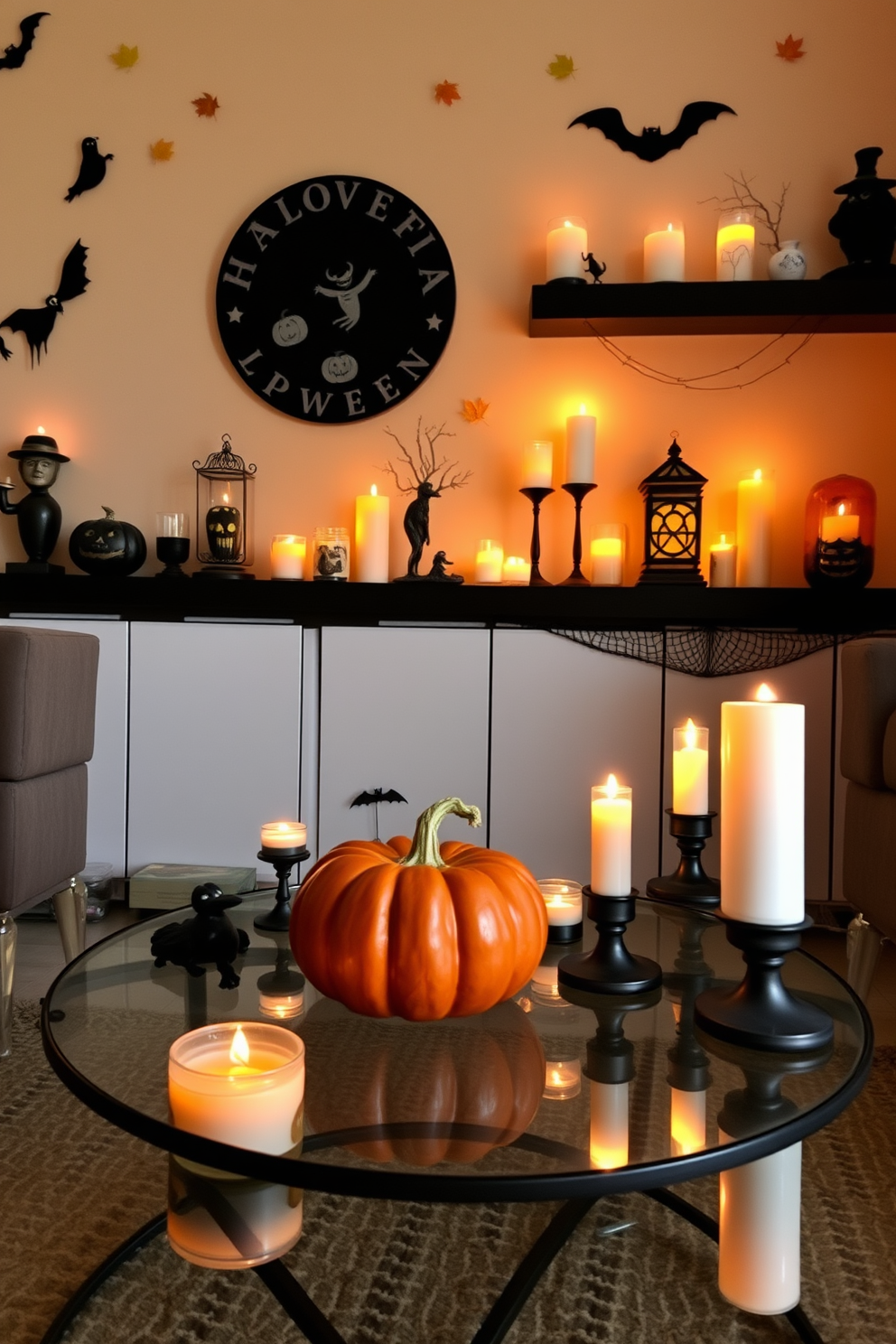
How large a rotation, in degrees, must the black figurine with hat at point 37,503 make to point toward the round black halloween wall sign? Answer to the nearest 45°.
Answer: approximately 45° to its left

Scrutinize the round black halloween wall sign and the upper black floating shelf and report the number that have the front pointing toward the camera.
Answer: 2

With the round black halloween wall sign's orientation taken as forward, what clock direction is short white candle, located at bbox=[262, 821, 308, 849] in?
The short white candle is roughly at 12 o'clock from the round black halloween wall sign.

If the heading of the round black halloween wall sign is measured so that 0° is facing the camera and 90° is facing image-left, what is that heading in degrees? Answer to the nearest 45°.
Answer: approximately 0°

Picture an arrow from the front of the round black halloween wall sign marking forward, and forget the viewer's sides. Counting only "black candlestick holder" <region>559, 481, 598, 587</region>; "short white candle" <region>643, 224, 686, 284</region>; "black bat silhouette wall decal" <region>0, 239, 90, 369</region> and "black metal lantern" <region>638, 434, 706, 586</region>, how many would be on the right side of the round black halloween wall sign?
1

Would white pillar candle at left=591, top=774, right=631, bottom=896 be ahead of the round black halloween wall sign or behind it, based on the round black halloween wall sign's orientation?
ahead

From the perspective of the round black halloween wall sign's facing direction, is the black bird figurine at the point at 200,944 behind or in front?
in front

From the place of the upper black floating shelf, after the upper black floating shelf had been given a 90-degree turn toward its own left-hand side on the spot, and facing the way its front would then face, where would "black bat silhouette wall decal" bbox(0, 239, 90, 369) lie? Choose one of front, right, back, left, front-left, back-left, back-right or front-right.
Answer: back

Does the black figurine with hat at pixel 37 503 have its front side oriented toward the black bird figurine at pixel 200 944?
yes

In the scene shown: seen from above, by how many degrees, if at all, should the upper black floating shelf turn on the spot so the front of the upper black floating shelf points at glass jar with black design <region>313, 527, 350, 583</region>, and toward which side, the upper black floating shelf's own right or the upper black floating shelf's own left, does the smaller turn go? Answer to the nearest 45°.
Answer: approximately 90° to the upper black floating shelf's own right

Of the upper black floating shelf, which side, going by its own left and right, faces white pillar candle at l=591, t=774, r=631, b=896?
front

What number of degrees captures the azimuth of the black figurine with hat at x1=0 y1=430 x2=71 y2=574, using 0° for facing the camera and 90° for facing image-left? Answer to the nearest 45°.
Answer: approximately 0°

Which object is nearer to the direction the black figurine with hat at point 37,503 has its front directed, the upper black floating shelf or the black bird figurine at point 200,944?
the black bird figurine
